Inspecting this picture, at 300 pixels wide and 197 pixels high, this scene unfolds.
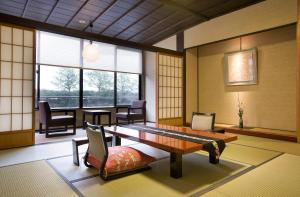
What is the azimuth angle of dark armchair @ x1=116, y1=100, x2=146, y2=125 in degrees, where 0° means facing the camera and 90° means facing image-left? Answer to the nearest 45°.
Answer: approximately 45°

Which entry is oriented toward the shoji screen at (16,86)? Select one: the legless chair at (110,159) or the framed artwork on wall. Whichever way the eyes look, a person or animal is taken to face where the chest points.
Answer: the framed artwork on wall

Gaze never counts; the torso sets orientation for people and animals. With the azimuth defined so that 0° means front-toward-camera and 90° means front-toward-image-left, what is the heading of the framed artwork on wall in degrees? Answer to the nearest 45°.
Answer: approximately 45°

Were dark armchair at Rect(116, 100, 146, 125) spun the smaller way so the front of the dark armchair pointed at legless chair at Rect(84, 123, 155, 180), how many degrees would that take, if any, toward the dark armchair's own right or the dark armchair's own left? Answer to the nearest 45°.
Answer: approximately 45° to the dark armchair's own left

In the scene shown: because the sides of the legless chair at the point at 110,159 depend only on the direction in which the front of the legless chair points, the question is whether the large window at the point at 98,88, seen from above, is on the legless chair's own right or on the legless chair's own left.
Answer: on the legless chair's own left

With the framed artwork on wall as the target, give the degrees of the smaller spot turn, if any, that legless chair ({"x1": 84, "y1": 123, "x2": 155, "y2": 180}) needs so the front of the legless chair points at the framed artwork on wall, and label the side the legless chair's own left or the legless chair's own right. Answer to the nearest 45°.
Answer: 0° — it already faces it

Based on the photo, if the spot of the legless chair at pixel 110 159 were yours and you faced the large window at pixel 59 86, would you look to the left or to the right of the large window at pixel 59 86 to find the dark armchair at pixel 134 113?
right

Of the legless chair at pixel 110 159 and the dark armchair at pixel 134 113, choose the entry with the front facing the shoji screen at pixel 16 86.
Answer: the dark armchair

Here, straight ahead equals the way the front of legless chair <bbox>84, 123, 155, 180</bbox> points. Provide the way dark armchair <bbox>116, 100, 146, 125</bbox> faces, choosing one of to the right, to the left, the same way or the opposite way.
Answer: the opposite way

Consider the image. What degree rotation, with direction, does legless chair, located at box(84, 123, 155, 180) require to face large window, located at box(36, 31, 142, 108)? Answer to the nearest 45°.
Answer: approximately 45° to its left
